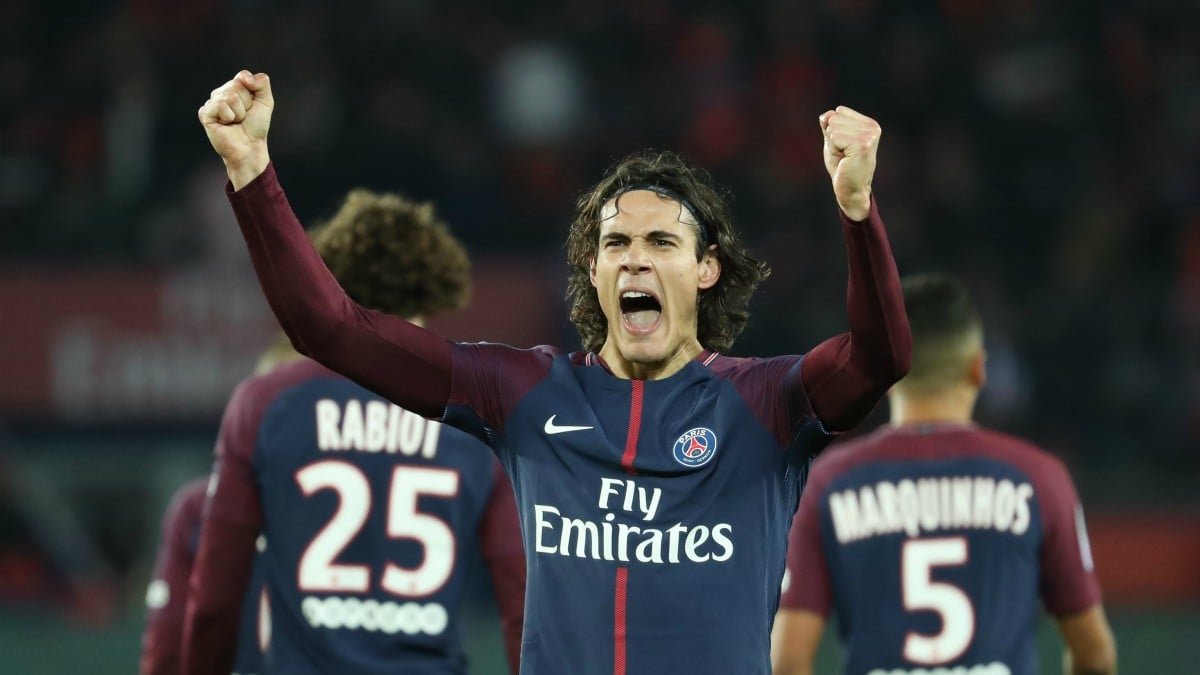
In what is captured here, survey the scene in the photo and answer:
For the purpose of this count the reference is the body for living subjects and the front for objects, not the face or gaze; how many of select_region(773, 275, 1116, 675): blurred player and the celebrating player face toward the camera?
1

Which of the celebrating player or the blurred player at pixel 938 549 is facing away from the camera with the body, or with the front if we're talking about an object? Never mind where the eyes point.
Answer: the blurred player

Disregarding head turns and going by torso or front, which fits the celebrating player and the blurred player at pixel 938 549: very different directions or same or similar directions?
very different directions

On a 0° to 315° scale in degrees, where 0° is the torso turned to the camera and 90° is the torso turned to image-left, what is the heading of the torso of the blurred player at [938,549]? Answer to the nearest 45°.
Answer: approximately 180°

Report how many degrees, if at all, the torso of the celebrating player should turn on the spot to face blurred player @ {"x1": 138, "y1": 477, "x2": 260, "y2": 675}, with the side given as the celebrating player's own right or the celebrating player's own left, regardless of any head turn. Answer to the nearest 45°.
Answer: approximately 135° to the celebrating player's own right

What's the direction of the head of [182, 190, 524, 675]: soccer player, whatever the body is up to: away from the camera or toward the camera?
away from the camera

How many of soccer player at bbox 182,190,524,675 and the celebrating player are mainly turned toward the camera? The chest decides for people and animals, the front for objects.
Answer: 1

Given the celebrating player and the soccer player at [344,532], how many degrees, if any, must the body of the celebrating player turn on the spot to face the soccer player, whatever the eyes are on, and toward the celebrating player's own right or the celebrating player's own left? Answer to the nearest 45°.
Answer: approximately 135° to the celebrating player's own right

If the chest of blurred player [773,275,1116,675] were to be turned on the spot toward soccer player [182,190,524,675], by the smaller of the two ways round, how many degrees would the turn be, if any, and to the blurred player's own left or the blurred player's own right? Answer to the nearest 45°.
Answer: approximately 90° to the blurred player's own left

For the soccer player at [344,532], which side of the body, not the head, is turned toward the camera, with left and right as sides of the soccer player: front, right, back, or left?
back

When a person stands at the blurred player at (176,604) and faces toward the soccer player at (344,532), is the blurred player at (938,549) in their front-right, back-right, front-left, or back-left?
front-left

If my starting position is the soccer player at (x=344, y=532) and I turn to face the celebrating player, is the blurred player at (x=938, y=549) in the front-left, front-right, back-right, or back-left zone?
front-left

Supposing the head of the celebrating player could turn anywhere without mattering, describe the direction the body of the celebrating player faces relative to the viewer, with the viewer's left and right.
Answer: facing the viewer

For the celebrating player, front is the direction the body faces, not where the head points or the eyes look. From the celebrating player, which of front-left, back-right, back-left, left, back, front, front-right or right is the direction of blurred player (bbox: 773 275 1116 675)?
back-left

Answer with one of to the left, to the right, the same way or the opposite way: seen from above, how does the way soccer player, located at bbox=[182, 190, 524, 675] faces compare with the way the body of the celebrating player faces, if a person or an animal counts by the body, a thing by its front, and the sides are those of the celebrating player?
the opposite way

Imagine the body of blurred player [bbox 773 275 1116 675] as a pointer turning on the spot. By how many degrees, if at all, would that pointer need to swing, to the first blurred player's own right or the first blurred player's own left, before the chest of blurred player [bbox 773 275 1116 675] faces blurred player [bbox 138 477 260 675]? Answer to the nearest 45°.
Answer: approximately 90° to the first blurred player's own left

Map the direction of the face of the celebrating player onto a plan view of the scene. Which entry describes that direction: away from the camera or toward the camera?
toward the camera
